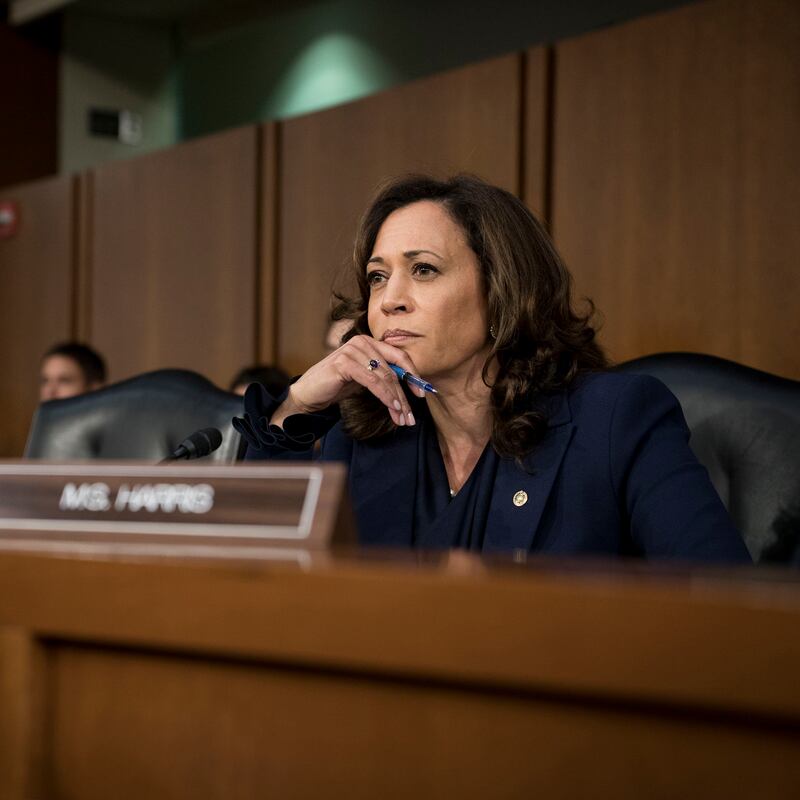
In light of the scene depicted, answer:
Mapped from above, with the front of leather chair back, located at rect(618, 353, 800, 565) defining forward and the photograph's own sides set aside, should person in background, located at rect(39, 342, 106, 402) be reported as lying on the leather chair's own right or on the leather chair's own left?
on the leather chair's own right

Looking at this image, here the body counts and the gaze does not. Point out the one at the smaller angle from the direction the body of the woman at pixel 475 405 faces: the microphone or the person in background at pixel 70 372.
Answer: the microphone

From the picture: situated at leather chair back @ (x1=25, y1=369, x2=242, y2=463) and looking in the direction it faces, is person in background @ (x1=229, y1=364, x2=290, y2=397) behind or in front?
behind

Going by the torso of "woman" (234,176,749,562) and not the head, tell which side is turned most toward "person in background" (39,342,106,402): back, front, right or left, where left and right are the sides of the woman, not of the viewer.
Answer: right

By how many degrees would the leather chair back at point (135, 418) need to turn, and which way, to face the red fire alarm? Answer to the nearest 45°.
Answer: approximately 180°

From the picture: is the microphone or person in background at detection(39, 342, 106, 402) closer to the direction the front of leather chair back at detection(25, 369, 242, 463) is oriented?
the microphone

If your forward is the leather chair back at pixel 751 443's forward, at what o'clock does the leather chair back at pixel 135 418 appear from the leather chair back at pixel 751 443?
the leather chair back at pixel 135 418 is roughly at 2 o'clock from the leather chair back at pixel 751 443.

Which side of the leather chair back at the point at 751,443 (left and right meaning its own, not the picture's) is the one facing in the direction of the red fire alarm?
right

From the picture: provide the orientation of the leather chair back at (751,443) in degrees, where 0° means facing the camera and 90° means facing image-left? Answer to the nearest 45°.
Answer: approximately 45°

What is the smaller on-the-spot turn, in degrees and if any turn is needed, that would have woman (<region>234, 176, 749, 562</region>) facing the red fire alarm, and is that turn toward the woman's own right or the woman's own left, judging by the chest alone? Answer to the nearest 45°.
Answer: approximately 90° to the woman's own right

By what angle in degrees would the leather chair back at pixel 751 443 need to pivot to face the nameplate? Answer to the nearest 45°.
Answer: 0° — it already faces it
